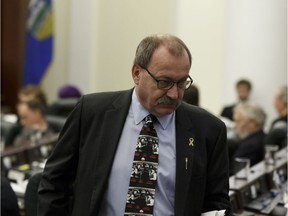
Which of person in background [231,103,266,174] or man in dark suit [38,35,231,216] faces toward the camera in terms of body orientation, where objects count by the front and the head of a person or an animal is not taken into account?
the man in dark suit

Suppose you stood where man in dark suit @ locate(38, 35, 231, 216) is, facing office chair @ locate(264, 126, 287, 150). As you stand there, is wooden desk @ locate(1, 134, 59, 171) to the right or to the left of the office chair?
left

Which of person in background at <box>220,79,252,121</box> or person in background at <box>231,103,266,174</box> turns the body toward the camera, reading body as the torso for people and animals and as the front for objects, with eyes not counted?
person in background at <box>220,79,252,121</box>

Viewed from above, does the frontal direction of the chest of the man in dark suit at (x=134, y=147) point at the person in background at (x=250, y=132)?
no

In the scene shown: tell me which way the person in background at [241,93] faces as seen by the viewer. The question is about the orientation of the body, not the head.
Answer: toward the camera

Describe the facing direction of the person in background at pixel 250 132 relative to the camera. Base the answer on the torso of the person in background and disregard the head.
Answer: to the viewer's left

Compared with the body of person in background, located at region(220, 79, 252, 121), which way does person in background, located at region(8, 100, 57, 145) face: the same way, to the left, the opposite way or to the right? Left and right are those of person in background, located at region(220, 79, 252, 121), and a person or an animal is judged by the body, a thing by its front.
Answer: the same way

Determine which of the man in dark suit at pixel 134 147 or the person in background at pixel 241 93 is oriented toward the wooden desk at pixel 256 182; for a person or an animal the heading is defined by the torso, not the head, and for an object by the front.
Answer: the person in background

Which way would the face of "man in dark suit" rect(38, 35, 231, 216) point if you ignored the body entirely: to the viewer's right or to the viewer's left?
to the viewer's right

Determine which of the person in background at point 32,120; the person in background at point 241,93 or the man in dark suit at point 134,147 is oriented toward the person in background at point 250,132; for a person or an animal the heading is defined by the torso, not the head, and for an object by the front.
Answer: the person in background at point 241,93

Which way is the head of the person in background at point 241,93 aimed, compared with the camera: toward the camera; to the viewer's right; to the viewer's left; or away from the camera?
toward the camera

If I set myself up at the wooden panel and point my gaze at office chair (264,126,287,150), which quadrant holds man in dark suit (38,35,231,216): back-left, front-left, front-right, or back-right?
front-right
